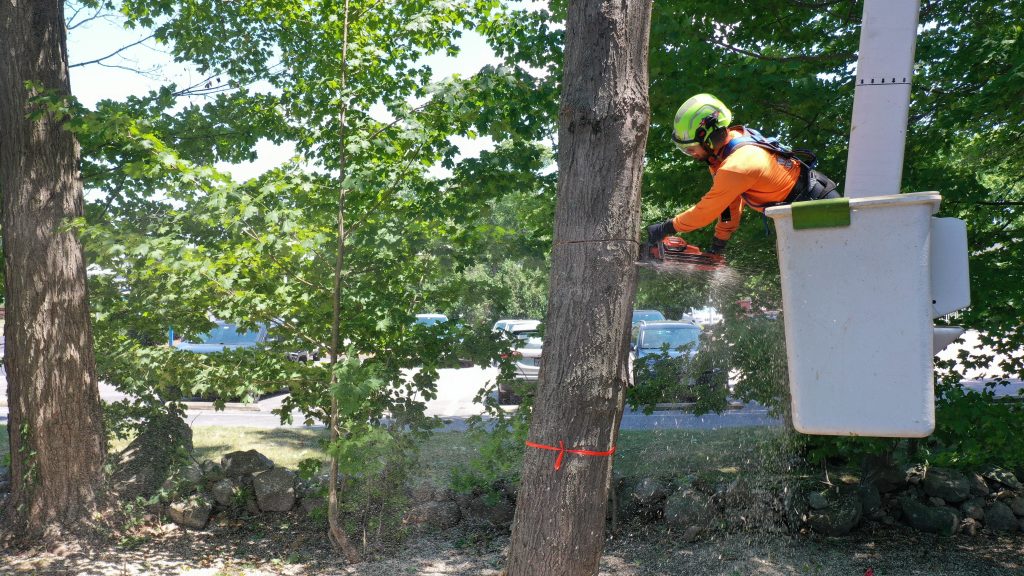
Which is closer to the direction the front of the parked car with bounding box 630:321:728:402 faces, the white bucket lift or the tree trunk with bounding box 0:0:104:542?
the white bucket lift

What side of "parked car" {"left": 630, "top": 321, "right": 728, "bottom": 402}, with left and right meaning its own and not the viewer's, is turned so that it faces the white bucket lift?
front

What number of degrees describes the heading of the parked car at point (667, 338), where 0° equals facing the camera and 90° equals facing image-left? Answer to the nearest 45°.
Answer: approximately 0°

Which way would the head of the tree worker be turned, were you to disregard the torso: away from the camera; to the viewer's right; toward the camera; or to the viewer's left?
to the viewer's left

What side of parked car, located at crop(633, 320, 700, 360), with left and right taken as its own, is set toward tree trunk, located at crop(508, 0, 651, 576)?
front

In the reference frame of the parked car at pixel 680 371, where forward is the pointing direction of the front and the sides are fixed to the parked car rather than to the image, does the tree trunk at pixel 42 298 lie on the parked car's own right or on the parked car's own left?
on the parked car's own right

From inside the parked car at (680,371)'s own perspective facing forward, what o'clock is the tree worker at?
The tree worker is roughly at 12 o'clock from the parked car.

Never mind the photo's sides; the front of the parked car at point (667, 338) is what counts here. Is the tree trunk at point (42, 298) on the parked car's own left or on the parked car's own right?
on the parked car's own right

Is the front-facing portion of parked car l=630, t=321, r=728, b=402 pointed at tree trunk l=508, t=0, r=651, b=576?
yes
